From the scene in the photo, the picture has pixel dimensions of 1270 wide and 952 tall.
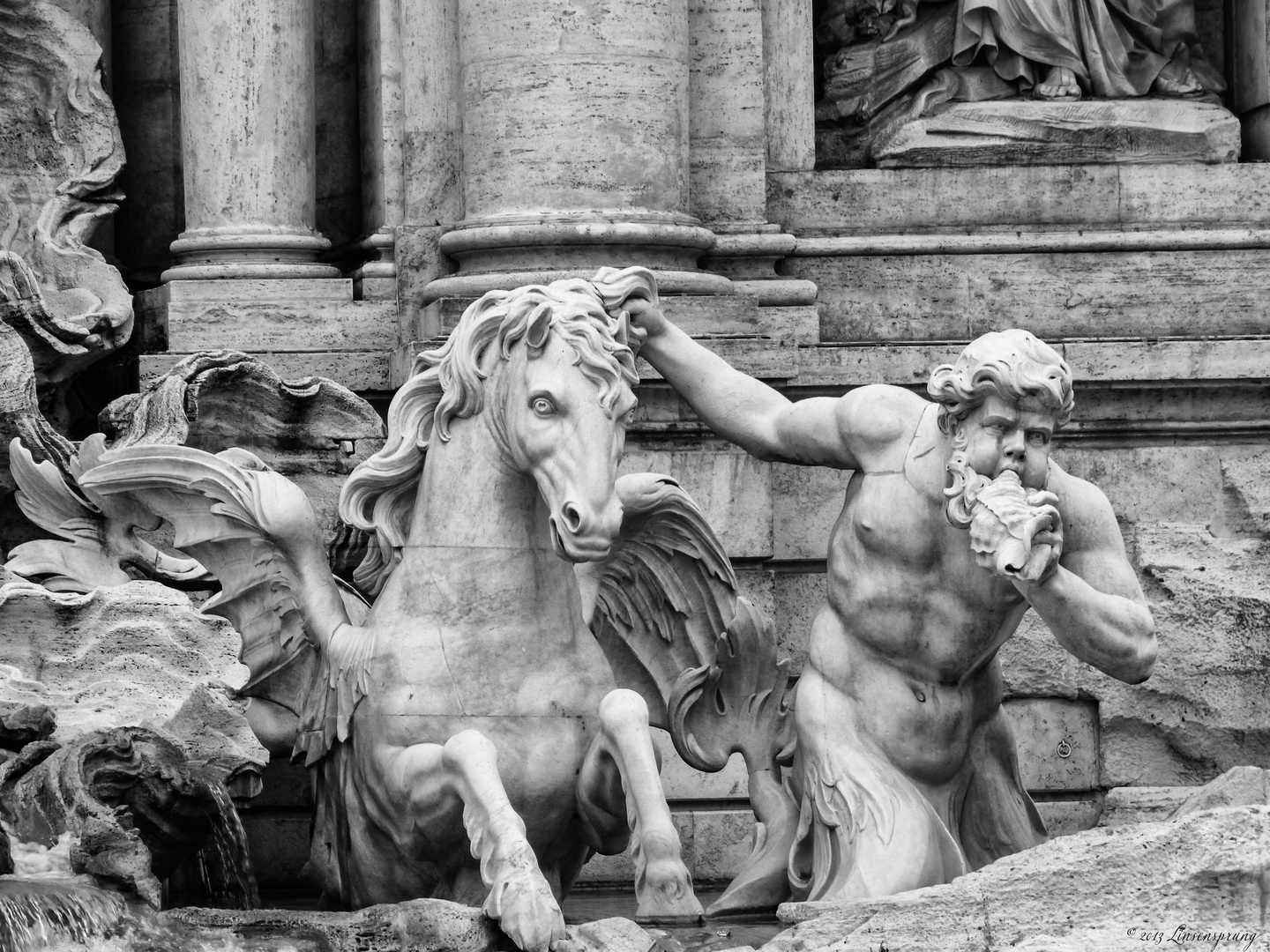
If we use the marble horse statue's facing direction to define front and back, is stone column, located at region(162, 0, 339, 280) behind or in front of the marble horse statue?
behind

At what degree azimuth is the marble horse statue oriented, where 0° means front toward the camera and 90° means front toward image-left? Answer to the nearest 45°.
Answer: approximately 315°

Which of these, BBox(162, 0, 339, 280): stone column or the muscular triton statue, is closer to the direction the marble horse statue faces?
the muscular triton statue

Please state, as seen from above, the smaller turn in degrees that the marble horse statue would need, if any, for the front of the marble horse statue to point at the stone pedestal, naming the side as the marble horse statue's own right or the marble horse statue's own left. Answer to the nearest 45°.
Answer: approximately 90° to the marble horse statue's own left

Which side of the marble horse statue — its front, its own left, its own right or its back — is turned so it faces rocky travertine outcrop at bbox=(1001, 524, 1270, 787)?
left

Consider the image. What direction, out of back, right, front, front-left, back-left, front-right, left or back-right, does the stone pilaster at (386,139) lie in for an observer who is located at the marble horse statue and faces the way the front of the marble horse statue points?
back-left

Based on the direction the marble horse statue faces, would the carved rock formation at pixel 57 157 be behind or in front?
behind

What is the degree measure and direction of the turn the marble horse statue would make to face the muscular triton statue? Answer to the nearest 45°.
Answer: approximately 45° to its left

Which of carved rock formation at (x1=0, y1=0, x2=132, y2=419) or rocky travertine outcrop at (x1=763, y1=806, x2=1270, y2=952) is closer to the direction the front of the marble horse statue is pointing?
the rocky travertine outcrop

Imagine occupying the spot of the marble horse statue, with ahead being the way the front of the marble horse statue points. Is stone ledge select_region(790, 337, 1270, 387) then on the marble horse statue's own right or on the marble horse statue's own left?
on the marble horse statue's own left
